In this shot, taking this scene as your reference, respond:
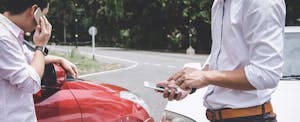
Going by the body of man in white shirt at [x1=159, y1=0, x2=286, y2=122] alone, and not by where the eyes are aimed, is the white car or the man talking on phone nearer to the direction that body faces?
the man talking on phone

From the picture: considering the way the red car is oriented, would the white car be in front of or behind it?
in front

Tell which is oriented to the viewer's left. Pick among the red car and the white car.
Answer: the white car

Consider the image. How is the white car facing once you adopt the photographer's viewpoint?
facing to the left of the viewer

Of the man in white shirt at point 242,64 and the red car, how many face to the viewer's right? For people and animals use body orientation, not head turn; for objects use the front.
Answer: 1

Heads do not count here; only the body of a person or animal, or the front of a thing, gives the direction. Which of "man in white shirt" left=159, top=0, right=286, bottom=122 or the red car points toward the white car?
the red car

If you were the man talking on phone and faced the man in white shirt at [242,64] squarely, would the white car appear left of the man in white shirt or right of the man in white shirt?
left

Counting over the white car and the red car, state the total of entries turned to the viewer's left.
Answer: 1

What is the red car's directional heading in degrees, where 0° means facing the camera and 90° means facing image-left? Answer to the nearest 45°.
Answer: approximately 270°

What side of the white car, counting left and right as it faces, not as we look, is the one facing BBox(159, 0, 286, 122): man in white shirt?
left

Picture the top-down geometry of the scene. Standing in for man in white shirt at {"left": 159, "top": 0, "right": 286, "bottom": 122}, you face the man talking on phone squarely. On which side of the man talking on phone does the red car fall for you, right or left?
right

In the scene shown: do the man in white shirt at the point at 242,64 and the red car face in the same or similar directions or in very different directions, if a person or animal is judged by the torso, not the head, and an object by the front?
very different directions

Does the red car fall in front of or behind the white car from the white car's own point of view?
in front
